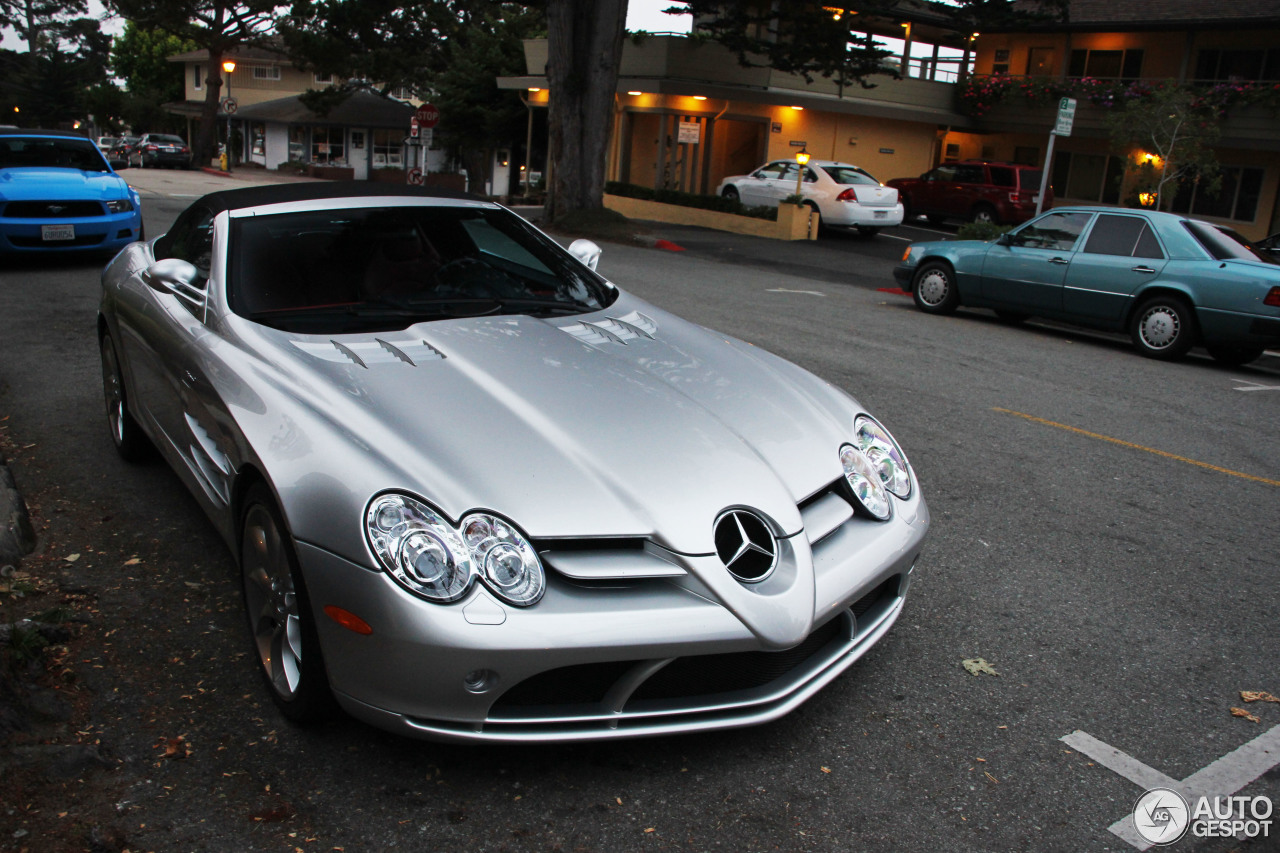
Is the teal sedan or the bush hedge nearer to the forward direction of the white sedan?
the bush hedge

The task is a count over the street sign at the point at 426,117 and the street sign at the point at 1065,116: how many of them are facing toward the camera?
2

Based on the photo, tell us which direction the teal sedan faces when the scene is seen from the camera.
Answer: facing away from the viewer and to the left of the viewer

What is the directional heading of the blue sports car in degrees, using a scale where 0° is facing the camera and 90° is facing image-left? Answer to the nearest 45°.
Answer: approximately 0°

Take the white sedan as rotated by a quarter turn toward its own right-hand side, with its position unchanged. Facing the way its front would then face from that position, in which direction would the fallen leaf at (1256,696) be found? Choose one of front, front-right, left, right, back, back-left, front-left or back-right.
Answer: back-right

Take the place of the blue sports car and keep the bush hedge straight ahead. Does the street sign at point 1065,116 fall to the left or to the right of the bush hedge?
right

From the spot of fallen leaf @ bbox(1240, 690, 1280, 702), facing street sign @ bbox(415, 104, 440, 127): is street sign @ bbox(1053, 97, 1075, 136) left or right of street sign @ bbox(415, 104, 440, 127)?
right

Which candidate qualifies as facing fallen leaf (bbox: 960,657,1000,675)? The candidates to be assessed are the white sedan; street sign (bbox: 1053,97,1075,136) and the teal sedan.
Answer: the street sign

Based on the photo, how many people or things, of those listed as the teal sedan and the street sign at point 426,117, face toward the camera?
1

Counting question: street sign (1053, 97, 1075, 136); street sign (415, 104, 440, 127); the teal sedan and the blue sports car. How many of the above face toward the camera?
3

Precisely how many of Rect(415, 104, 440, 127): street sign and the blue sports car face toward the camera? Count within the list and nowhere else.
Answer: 2

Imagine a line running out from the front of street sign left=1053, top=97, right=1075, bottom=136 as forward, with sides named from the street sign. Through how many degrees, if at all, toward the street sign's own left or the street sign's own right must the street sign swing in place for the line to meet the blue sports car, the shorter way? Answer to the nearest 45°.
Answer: approximately 45° to the street sign's own right

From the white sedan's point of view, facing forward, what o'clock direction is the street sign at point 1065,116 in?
The street sign is roughly at 7 o'clock from the white sedan.

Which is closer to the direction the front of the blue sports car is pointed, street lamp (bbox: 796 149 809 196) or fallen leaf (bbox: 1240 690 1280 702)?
the fallen leaf

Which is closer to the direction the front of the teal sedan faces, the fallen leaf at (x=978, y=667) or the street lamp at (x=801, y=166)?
the street lamp
